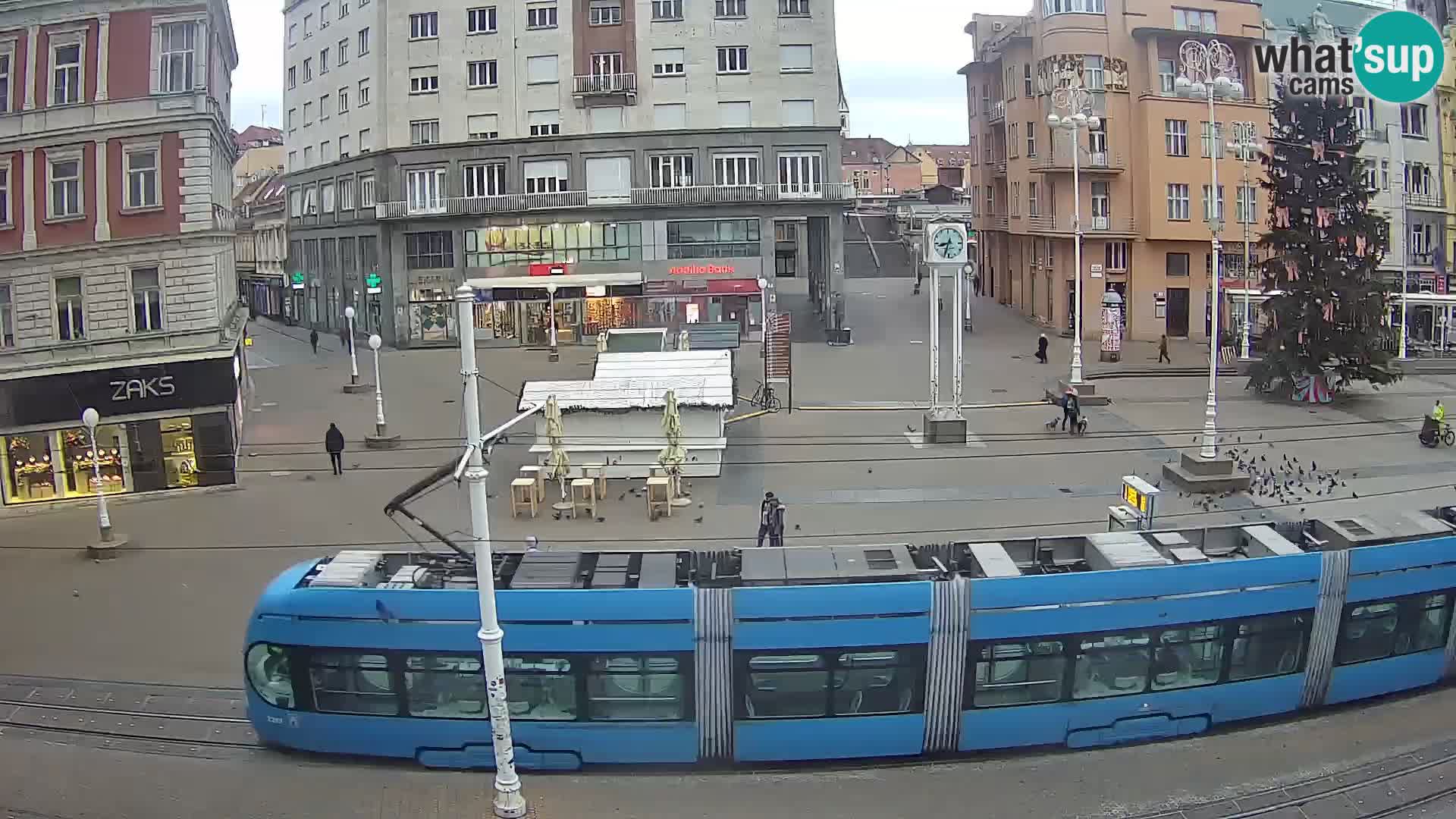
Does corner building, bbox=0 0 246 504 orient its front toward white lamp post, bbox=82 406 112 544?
yes

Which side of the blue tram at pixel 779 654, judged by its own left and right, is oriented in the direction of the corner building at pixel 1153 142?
right

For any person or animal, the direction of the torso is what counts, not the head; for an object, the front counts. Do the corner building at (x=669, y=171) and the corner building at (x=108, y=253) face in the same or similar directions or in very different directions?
same or similar directions

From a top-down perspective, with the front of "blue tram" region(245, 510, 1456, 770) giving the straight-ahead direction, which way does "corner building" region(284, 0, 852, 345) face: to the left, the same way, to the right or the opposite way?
to the left

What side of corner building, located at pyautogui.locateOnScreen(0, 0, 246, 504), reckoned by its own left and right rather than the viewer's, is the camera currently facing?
front

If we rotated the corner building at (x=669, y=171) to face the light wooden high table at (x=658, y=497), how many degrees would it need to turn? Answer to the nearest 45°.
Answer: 0° — it already faces it

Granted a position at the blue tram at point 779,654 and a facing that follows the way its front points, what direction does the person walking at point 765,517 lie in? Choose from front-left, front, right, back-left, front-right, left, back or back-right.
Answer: right

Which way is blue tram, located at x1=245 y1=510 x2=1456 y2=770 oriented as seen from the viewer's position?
to the viewer's left

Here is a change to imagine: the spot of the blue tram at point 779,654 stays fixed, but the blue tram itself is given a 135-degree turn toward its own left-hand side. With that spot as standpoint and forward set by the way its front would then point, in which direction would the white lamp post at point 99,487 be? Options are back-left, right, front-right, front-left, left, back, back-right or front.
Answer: back

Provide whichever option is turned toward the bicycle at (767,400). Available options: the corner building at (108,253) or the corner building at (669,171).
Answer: the corner building at (669,171)

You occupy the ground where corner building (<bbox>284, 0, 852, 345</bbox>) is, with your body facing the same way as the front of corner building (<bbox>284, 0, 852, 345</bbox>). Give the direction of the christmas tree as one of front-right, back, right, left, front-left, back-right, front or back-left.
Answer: front-left

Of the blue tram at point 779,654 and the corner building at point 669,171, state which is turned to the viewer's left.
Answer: the blue tram

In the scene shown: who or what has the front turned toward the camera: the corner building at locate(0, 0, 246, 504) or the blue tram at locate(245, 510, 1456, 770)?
the corner building
